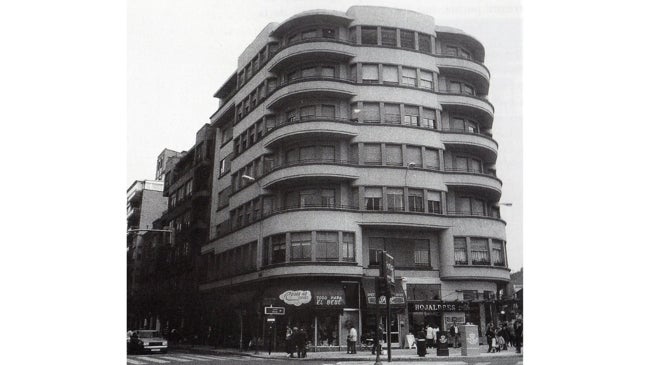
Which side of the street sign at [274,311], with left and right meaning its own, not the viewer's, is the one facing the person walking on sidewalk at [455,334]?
left

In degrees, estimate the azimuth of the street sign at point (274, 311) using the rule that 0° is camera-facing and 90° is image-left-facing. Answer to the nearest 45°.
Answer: approximately 0°

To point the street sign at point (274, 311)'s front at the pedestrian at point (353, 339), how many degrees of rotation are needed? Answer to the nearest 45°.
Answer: approximately 90° to its left

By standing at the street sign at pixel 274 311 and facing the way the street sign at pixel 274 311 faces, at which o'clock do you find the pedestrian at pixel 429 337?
The pedestrian is roughly at 9 o'clock from the street sign.
